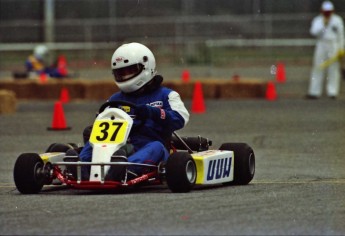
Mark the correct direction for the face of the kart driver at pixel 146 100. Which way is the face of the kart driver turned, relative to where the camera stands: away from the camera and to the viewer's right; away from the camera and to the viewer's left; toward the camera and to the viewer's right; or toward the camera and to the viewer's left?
toward the camera and to the viewer's left

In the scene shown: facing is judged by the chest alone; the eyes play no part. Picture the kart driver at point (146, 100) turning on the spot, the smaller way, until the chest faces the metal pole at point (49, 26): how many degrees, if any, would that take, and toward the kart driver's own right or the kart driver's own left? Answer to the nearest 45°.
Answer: approximately 135° to the kart driver's own right

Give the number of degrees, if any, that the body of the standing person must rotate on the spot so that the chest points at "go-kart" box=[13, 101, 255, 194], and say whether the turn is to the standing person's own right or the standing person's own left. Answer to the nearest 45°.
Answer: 0° — they already face it

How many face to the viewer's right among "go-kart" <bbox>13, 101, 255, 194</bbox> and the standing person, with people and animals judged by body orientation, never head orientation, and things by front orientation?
0

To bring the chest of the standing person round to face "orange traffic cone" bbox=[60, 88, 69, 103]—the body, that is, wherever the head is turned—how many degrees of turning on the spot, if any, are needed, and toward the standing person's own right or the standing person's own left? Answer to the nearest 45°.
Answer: approximately 90° to the standing person's own right

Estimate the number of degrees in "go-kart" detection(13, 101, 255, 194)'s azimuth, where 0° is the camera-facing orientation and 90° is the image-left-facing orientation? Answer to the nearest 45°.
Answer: approximately 45°

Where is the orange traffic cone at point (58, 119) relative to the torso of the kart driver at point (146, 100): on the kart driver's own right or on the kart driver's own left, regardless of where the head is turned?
on the kart driver's own right

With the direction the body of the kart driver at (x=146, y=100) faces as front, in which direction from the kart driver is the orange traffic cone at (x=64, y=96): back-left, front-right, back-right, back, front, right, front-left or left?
back-right

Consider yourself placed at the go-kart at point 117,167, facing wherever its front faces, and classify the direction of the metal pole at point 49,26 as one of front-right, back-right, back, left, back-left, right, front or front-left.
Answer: back-right

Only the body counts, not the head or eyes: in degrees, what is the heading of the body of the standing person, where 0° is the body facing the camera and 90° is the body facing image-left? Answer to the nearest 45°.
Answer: approximately 0°

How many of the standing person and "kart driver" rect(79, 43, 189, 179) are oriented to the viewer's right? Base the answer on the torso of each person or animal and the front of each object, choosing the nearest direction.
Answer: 0

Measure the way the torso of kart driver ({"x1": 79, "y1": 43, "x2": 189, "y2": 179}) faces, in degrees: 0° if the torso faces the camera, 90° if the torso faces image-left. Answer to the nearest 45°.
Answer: approximately 45°
